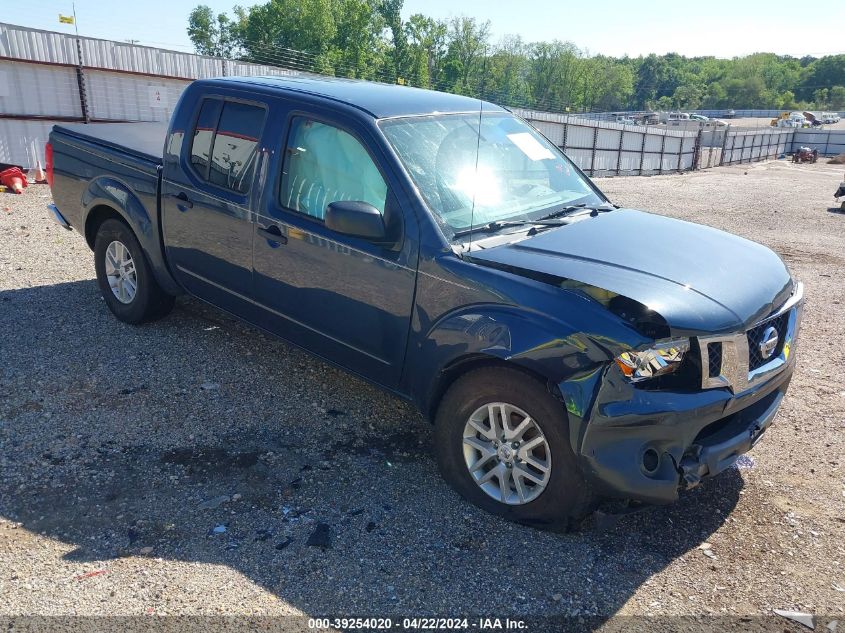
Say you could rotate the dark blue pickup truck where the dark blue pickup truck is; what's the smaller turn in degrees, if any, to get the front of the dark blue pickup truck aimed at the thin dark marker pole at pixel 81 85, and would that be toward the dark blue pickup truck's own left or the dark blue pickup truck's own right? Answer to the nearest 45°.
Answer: approximately 180°

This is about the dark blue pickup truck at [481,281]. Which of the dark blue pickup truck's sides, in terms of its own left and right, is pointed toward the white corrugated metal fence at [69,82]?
back

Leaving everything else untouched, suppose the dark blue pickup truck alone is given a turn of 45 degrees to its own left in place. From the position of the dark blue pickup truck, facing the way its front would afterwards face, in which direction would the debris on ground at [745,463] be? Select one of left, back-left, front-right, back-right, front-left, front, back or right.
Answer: front

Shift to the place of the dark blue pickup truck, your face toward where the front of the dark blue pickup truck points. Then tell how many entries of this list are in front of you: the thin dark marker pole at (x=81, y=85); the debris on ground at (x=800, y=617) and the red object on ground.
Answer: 1

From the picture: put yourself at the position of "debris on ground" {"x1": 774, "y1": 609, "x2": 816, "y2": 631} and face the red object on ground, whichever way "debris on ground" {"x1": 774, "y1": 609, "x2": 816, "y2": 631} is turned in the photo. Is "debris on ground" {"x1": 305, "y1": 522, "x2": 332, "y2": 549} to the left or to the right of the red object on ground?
left

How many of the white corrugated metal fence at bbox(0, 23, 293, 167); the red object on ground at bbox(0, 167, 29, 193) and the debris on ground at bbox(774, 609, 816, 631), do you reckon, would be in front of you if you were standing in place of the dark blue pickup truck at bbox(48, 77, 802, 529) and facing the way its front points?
1

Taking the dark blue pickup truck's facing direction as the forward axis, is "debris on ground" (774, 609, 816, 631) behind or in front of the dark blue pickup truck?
in front

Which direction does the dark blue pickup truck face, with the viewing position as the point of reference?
facing the viewer and to the right of the viewer

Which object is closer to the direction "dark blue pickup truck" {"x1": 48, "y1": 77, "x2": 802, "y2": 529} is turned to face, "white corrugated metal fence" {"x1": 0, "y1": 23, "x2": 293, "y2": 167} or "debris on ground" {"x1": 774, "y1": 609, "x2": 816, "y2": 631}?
the debris on ground

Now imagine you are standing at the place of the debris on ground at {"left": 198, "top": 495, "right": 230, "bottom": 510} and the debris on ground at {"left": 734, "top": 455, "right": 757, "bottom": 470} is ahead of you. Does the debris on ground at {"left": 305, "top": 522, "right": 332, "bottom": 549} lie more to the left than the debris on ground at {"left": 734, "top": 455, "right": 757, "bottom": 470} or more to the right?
right

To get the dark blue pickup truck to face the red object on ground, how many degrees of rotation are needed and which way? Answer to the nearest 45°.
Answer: approximately 180°
